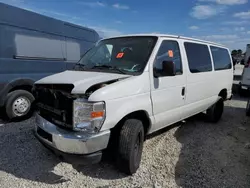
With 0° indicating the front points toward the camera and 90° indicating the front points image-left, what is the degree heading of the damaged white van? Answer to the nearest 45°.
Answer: approximately 45°

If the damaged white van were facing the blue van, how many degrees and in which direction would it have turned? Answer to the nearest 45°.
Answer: approximately 90° to its right
